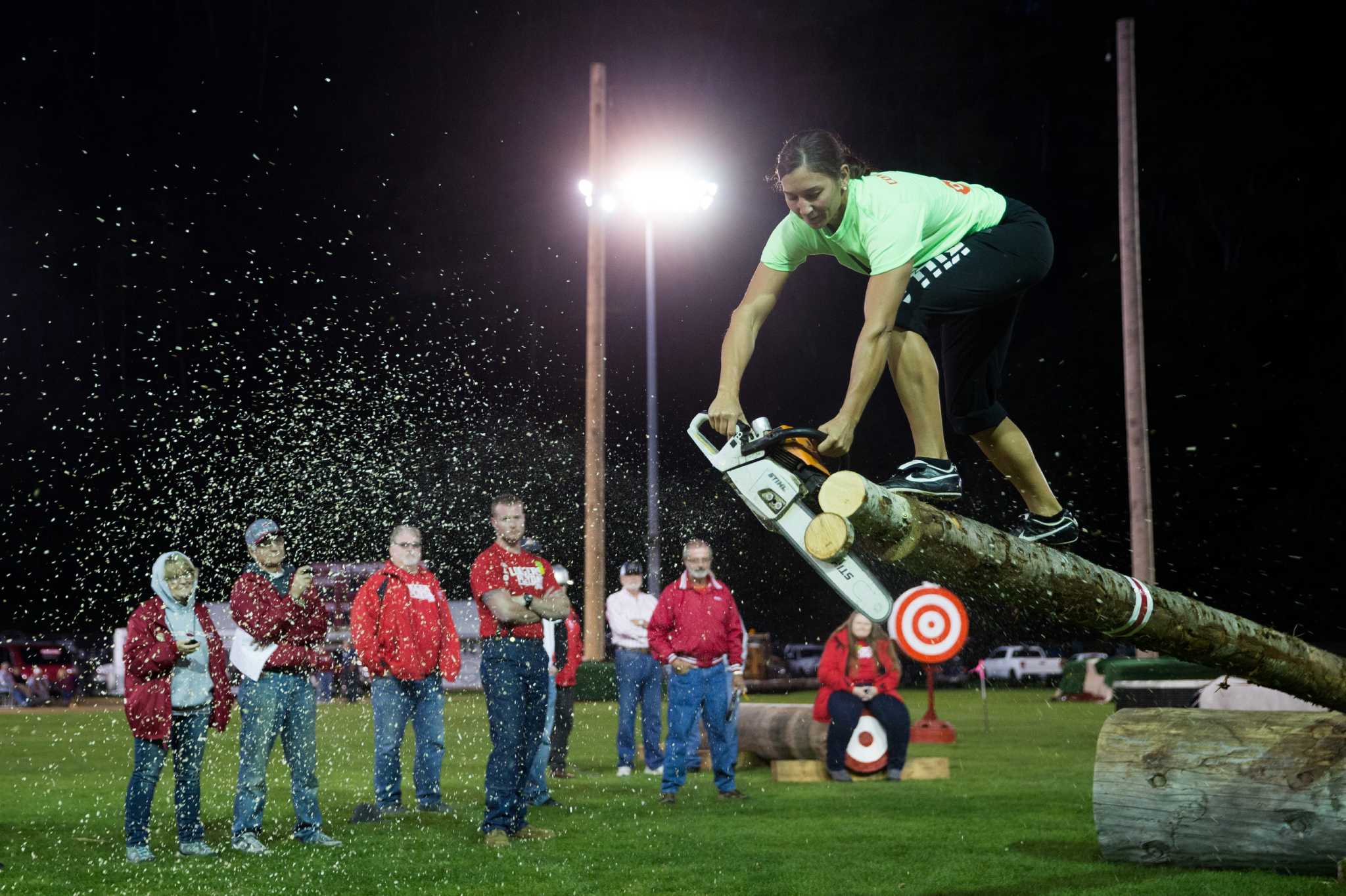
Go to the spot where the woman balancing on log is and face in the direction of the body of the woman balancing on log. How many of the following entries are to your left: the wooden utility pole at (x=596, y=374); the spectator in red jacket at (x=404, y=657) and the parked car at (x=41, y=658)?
0

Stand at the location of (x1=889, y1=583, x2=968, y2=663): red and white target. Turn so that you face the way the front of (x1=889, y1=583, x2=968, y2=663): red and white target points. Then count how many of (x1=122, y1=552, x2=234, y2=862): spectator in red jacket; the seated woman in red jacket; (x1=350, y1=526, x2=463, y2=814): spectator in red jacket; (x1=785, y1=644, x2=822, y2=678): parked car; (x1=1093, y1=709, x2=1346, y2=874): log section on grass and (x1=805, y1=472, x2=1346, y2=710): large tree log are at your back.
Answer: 1

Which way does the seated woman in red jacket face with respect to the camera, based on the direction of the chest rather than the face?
toward the camera

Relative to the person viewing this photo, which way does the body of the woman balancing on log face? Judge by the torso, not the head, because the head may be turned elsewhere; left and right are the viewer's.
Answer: facing the viewer and to the left of the viewer

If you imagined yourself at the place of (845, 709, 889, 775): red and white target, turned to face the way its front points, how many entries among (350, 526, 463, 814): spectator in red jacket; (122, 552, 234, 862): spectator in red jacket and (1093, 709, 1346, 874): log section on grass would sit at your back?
0

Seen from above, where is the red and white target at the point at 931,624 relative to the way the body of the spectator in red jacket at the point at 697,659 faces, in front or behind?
behind

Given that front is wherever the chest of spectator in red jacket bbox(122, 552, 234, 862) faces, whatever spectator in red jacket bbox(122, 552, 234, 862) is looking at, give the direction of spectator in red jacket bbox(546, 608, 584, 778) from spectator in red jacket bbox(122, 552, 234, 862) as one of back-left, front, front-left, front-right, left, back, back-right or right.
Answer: left

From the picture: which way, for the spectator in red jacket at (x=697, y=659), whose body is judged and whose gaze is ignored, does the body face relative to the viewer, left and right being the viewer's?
facing the viewer

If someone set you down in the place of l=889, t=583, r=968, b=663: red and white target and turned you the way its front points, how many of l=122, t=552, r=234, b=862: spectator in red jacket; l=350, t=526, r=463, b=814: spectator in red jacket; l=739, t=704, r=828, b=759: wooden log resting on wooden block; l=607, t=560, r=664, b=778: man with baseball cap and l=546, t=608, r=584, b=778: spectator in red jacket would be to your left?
0

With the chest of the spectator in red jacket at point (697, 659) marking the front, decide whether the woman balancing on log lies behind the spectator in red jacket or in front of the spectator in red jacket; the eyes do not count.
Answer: in front

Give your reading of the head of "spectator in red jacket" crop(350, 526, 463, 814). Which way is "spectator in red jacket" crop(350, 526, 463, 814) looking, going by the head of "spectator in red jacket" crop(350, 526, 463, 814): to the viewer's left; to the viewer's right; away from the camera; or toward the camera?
toward the camera

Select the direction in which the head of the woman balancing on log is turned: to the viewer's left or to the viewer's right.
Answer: to the viewer's left

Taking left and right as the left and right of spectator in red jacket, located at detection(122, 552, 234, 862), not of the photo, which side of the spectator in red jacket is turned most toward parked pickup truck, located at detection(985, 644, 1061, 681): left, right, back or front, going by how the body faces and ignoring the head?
left

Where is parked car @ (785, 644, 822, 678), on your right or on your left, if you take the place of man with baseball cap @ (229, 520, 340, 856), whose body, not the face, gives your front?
on your left

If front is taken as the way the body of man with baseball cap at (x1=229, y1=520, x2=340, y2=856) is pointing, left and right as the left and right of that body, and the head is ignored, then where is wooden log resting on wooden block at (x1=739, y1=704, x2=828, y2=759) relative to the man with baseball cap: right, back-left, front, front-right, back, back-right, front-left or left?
left

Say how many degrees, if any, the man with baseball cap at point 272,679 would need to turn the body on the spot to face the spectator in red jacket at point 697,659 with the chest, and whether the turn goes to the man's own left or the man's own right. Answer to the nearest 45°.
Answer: approximately 90° to the man's own left

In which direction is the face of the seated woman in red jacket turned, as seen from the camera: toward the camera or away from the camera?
toward the camera
